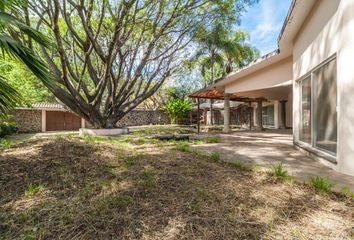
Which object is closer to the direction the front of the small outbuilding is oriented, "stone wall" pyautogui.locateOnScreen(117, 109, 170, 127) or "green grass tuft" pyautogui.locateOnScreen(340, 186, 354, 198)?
the green grass tuft

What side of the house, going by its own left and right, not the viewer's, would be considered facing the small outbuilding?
front

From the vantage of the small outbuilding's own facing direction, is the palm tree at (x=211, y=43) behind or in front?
in front

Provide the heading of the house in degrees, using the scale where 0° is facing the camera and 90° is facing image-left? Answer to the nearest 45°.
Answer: approximately 90°

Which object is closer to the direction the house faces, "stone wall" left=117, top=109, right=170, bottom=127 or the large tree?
the large tree

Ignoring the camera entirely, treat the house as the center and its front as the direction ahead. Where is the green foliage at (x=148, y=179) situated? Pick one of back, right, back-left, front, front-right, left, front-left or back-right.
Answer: front-left

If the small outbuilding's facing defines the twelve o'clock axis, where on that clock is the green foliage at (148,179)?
The green foliage is roughly at 12 o'clock from the small outbuilding.

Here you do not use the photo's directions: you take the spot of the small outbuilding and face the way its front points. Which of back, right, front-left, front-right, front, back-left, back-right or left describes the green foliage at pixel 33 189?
front

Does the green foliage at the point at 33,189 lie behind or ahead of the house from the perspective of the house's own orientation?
ahead

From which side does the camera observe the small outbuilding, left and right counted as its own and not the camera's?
front

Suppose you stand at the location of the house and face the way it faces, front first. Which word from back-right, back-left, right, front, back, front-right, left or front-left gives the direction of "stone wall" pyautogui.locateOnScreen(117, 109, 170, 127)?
front-right

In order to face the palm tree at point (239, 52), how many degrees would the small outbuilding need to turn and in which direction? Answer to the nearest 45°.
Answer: approximately 45° to its left

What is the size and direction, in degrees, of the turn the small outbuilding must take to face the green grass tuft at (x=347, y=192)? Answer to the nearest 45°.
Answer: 0° — it already faces it
